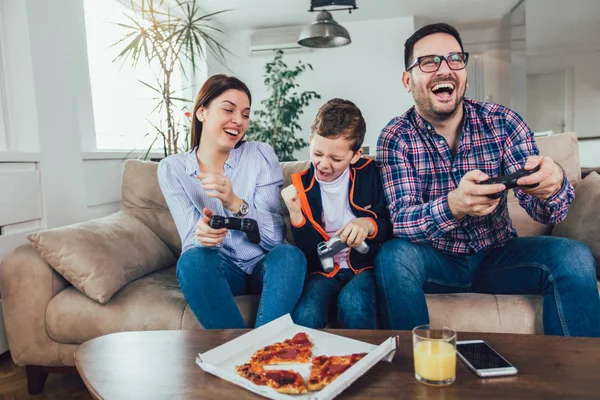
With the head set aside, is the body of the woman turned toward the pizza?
yes

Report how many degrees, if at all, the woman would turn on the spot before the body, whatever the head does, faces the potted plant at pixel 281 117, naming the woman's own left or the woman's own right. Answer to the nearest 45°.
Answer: approximately 180°

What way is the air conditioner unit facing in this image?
toward the camera

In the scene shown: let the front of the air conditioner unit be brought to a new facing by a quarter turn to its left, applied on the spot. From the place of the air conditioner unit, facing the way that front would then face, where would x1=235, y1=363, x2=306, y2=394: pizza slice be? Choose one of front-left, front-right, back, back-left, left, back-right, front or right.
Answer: right

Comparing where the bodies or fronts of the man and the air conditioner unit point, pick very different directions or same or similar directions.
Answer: same or similar directions

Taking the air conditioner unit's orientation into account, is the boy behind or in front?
in front

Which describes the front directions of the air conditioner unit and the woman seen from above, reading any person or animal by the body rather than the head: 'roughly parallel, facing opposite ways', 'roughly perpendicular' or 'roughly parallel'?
roughly parallel

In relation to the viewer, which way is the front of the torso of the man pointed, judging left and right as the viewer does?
facing the viewer

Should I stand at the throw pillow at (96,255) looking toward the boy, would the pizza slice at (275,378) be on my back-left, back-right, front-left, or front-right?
front-right

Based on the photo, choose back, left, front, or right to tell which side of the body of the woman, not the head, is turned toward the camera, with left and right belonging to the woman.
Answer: front

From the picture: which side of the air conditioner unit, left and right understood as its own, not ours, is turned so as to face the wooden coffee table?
front

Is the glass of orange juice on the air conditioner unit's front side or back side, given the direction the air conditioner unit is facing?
on the front side

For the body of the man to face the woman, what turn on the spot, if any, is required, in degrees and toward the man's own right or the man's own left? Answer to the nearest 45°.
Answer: approximately 90° to the man's own right

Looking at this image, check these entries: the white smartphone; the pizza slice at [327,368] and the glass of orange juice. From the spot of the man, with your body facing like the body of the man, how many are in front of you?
3
